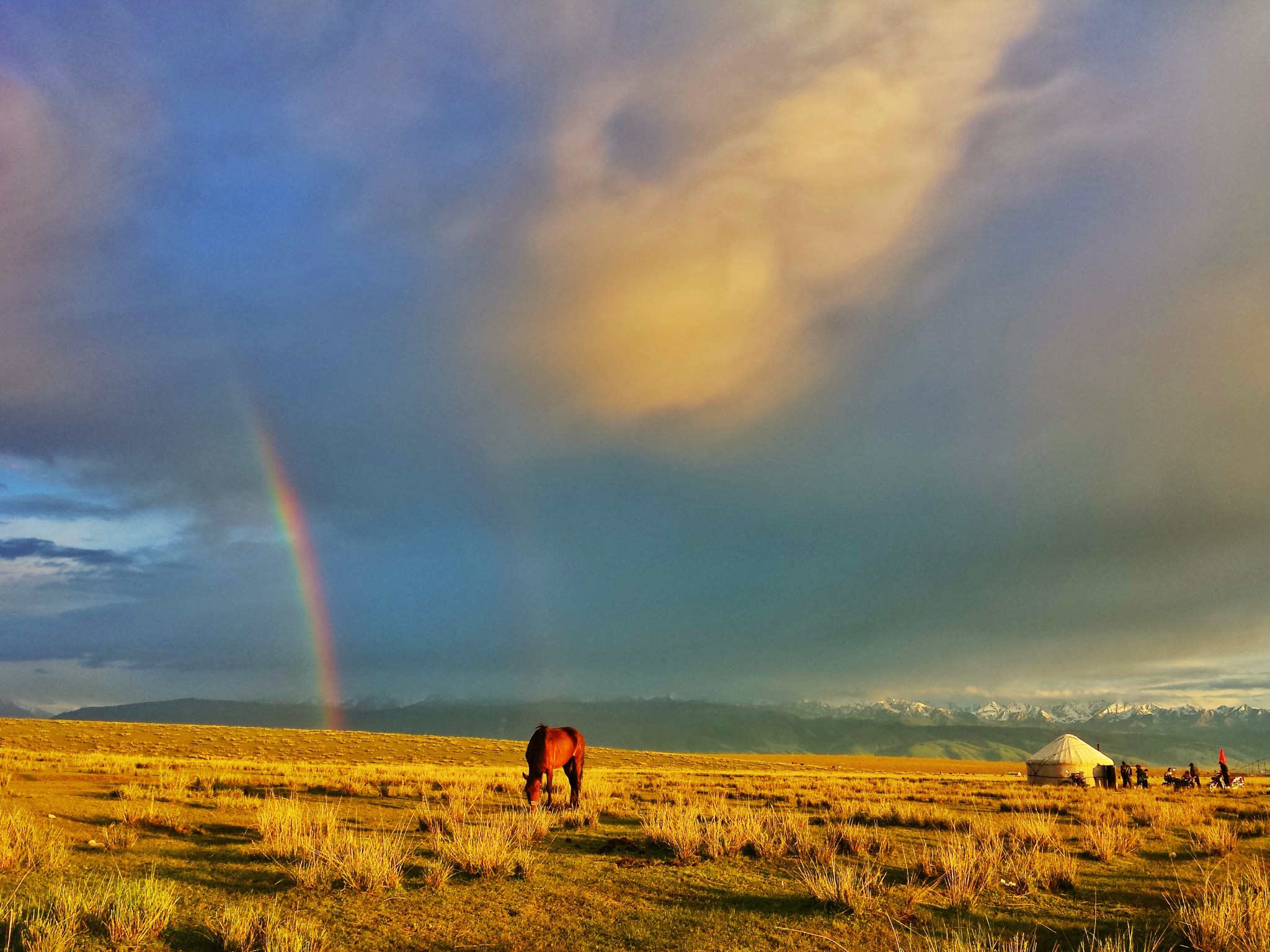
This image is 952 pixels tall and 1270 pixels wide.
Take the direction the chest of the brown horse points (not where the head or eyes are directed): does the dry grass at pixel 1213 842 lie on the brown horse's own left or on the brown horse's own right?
on the brown horse's own left

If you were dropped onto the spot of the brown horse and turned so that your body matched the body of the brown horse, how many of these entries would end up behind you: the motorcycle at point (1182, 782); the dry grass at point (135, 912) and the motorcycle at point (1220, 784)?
2

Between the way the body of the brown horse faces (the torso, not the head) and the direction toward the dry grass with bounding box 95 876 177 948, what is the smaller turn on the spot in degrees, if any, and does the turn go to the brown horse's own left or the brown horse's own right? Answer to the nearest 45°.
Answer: approximately 45° to the brown horse's own left

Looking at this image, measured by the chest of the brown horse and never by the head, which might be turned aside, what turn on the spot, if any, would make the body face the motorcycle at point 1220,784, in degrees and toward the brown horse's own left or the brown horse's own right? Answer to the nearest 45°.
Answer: approximately 180°

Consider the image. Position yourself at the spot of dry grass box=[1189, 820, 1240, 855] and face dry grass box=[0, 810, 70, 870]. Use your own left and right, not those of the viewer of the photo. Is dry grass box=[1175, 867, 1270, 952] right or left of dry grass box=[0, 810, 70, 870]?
left

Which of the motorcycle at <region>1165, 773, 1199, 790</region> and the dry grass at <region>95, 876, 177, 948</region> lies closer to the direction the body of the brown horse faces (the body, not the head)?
the dry grass

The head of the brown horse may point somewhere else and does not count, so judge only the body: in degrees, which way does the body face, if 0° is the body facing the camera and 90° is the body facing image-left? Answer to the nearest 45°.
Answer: approximately 45°

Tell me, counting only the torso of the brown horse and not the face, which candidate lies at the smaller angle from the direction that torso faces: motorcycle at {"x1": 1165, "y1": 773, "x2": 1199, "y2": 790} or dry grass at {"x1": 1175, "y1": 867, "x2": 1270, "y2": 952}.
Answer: the dry grass

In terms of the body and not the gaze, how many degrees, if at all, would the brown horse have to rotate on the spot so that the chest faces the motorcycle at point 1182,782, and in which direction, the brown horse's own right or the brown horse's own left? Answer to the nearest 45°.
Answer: approximately 180°

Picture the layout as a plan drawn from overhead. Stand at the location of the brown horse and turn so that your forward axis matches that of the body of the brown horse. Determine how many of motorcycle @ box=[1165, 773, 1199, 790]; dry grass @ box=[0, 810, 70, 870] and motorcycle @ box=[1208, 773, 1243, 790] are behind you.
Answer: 2

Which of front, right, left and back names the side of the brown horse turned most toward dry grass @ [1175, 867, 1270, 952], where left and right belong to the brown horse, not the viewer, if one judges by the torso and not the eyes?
left
